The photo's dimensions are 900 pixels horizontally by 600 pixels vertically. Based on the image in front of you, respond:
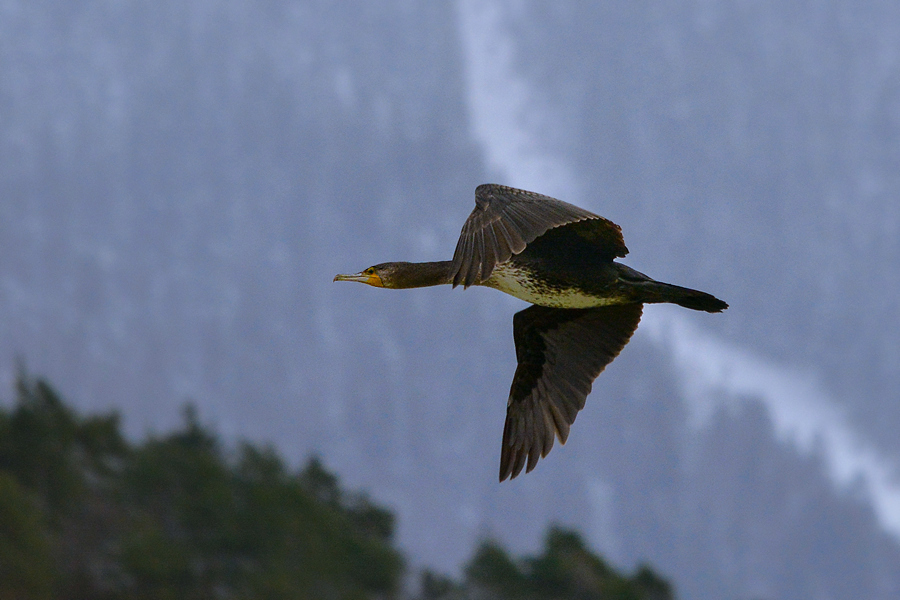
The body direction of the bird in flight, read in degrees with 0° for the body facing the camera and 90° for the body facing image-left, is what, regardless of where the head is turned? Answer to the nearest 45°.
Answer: approximately 90°
